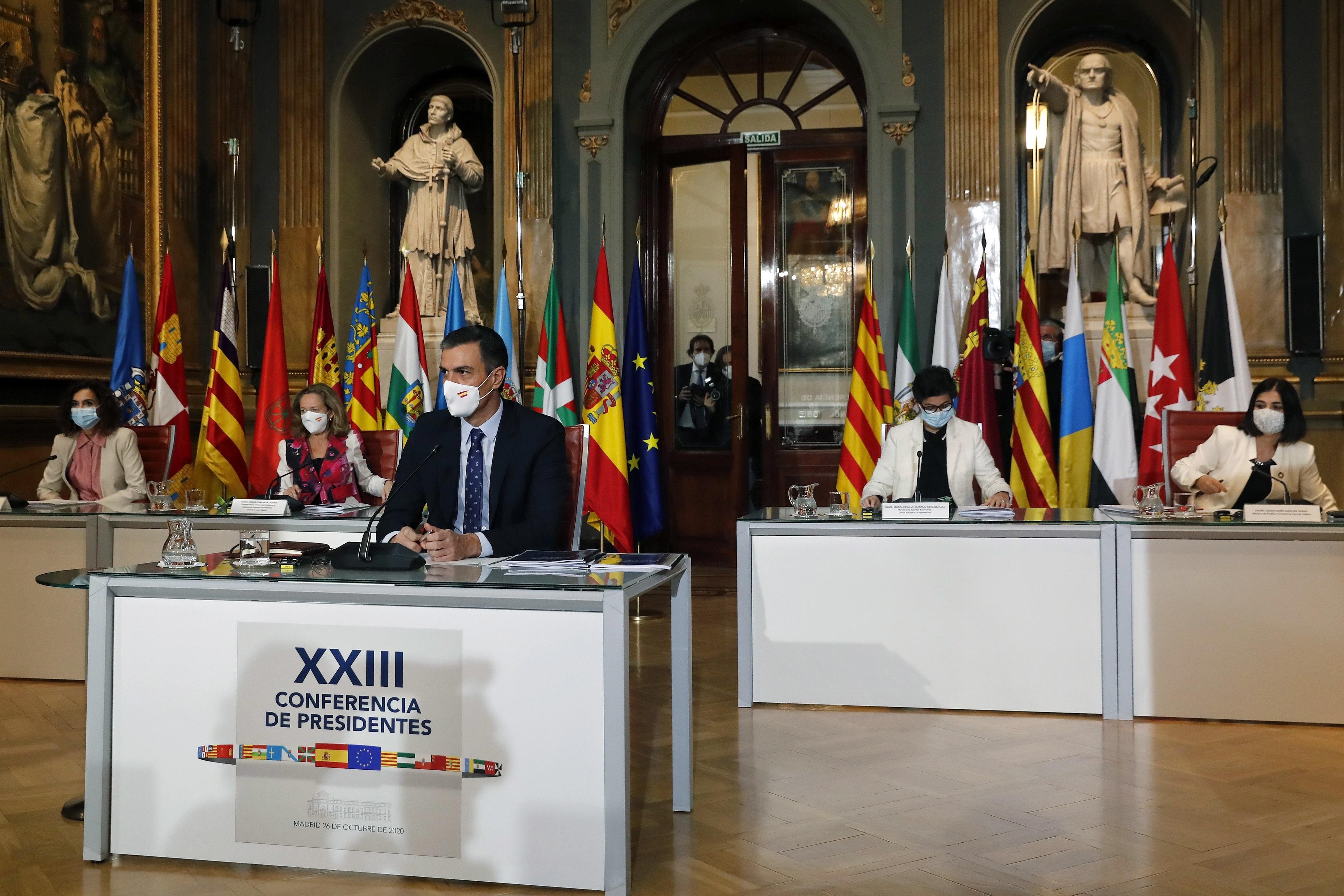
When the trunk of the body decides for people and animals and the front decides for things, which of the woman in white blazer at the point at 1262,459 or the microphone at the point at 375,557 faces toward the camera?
the woman in white blazer

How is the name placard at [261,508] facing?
toward the camera

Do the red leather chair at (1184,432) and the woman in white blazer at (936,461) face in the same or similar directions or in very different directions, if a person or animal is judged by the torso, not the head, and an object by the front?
same or similar directions

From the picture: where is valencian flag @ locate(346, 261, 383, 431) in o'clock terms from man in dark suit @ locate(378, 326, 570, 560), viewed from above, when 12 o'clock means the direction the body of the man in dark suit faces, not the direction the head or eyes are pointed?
The valencian flag is roughly at 4 o'clock from the man in dark suit.

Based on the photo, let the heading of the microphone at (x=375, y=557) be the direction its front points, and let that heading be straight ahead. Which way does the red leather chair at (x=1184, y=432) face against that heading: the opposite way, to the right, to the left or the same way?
the opposite way

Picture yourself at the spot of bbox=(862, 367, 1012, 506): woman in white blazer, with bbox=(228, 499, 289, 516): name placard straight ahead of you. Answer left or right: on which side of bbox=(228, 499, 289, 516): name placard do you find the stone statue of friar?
right

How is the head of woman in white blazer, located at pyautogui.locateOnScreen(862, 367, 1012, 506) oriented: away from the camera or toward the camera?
toward the camera

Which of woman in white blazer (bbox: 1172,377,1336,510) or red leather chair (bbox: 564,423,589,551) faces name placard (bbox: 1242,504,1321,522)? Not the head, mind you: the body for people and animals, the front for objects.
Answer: the woman in white blazer

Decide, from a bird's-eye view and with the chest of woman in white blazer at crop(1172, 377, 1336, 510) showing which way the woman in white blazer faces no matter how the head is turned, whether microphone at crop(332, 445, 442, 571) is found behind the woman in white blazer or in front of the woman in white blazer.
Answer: in front

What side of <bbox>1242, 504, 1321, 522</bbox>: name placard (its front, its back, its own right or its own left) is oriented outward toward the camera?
front

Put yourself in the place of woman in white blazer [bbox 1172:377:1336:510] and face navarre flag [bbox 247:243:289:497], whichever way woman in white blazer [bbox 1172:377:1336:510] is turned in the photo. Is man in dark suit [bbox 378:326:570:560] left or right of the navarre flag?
left

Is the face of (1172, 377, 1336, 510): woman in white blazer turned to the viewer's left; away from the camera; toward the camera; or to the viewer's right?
toward the camera

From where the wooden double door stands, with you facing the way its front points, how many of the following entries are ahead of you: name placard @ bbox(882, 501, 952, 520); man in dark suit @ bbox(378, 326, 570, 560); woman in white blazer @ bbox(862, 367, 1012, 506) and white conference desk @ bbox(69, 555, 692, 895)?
4

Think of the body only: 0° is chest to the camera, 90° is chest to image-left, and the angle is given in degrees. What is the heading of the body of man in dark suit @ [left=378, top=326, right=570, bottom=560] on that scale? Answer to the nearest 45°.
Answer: approximately 45°

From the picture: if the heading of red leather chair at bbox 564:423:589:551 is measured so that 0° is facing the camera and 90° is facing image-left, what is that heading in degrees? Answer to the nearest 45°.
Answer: approximately 45°

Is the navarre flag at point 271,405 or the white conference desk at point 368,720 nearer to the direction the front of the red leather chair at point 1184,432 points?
the white conference desk

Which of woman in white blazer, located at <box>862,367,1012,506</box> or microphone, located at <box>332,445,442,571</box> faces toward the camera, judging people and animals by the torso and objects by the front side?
the woman in white blazer
